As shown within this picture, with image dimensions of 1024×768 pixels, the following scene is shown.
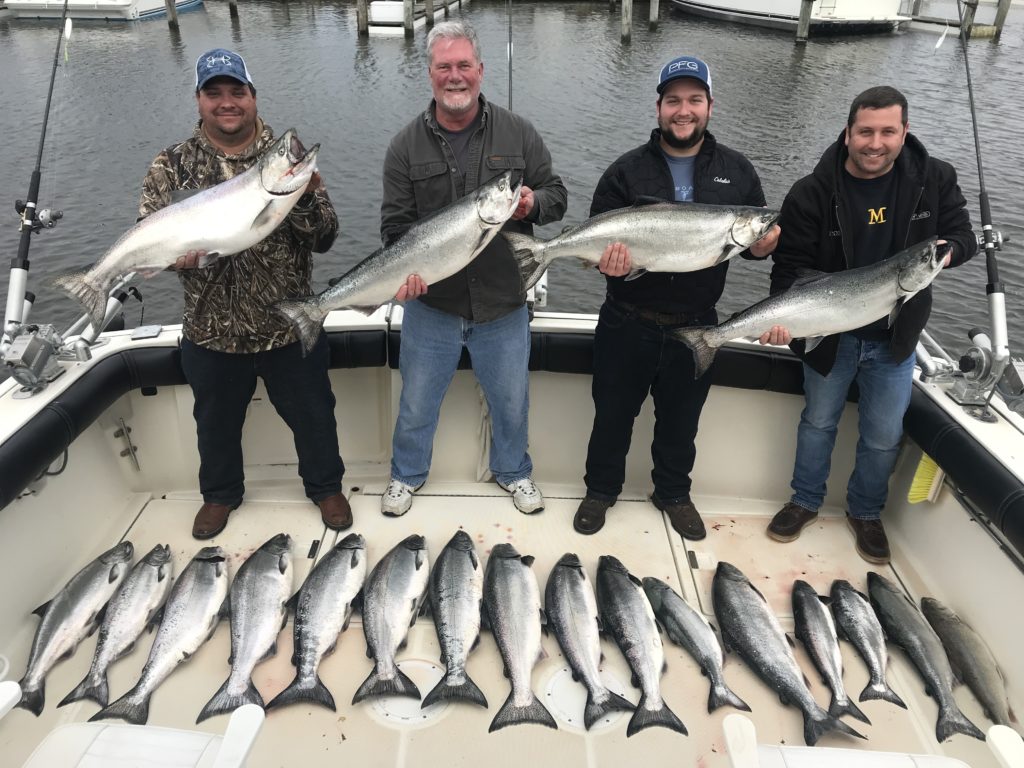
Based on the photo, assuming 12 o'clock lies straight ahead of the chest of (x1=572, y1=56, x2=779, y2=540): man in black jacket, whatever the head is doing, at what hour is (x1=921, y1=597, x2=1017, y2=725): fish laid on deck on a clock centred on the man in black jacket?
The fish laid on deck is roughly at 10 o'clock from the man in black jacket.

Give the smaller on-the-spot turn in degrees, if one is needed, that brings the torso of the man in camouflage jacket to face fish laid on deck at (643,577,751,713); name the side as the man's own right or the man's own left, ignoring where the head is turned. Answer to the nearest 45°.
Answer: approximately 45° to the man's own left

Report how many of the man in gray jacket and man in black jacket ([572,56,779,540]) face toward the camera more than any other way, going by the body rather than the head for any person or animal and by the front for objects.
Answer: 2

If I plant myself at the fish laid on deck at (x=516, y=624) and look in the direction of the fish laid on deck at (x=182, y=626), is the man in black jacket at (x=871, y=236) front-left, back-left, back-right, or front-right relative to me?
back-right

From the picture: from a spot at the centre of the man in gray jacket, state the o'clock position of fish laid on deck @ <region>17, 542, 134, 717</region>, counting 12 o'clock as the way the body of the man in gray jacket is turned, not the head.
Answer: The fish laid on deck is roughly at 2 o'clock from the man in gray jacket.

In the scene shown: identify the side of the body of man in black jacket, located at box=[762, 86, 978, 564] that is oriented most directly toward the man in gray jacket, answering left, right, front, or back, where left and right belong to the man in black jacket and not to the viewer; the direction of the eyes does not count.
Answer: right

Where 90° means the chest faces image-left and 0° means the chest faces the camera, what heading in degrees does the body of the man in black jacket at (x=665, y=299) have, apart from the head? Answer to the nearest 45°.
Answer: approximately 0°

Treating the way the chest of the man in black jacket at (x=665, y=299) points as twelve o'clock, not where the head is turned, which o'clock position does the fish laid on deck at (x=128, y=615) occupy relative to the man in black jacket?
The fish laid on deck is roughly at 2 o'clock from the man in black jacket.
